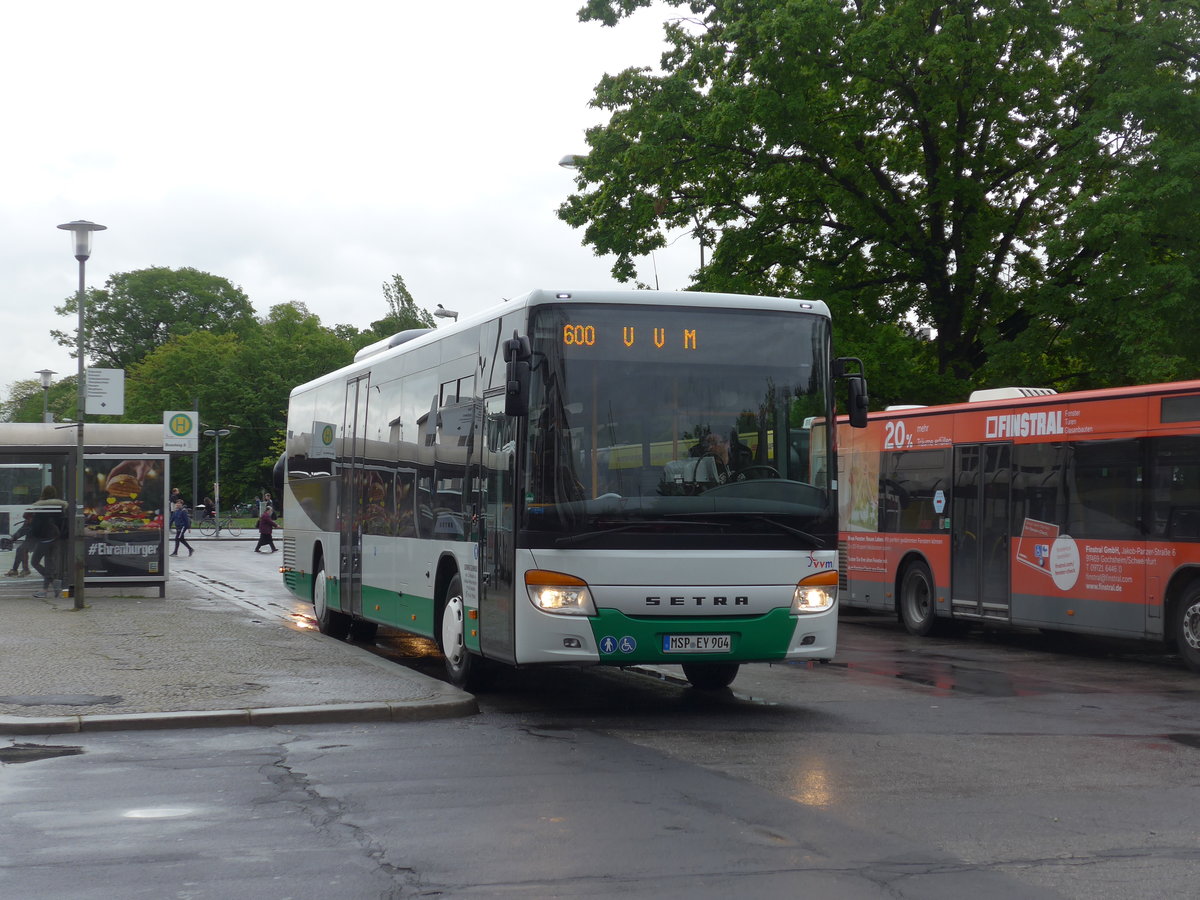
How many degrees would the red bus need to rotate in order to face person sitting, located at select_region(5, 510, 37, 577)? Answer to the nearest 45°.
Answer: approximately 135° to its right

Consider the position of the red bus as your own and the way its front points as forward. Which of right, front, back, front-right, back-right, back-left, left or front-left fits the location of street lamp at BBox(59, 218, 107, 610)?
back-right

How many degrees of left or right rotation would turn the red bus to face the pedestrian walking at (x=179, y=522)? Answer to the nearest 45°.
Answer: approximately 180°

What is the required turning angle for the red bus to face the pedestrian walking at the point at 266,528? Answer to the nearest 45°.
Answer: approximately 180°

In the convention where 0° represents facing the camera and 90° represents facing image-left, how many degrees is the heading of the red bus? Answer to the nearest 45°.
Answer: approximately 315°

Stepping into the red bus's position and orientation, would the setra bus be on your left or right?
on your right

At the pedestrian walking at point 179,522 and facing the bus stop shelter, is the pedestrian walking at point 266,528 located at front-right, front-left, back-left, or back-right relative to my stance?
back-left

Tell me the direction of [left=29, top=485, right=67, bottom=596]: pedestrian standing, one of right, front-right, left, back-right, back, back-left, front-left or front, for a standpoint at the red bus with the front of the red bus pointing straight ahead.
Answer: back-right
